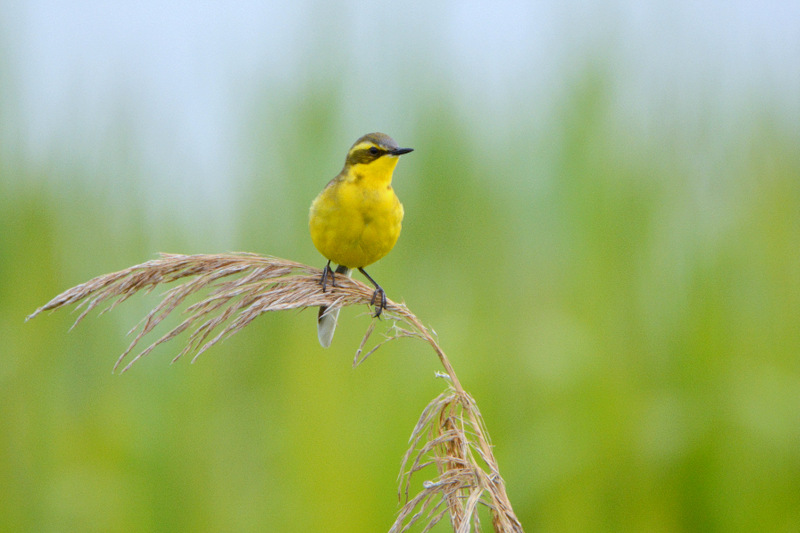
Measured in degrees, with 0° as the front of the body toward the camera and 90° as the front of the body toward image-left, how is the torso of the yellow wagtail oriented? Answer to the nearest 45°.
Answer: approximately 315°
